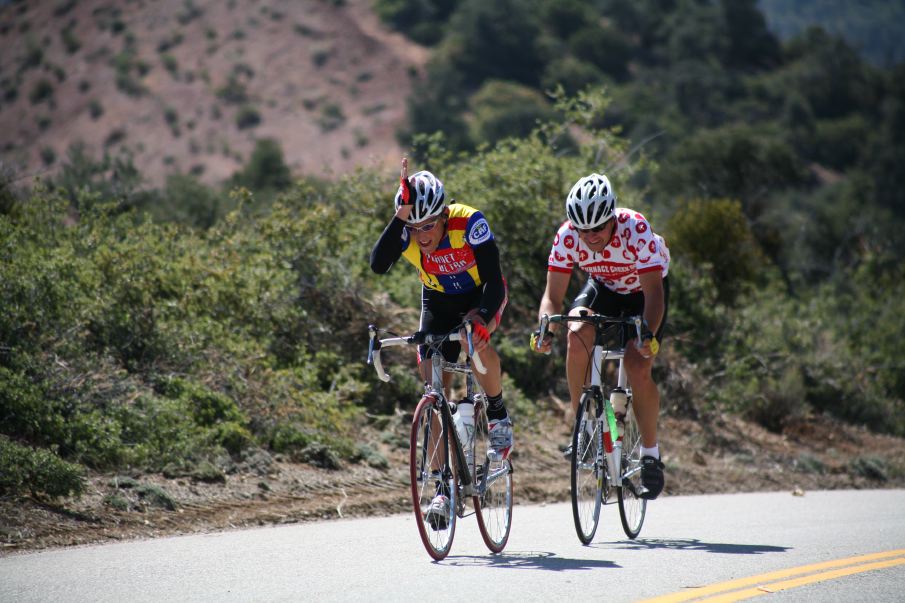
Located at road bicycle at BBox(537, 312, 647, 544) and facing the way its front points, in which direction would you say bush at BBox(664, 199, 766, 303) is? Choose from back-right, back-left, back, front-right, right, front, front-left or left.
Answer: back

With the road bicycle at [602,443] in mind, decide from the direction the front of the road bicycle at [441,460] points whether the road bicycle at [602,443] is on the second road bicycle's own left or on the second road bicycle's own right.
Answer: on the second road bicycle's own left

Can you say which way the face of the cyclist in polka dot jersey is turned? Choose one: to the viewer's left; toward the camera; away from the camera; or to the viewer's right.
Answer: toward the camera

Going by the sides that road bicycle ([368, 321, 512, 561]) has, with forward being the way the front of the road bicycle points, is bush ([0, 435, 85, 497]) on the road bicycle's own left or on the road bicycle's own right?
on the road bicycle's own right

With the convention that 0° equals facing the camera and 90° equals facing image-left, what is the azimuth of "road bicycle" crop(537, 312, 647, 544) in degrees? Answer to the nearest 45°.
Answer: approximately 0°

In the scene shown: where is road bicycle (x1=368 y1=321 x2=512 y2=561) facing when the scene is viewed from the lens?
facing the viewer

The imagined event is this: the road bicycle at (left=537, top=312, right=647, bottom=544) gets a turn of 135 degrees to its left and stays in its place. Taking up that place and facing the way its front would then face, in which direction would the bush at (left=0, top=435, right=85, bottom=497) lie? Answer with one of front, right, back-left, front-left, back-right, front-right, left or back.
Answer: back-left

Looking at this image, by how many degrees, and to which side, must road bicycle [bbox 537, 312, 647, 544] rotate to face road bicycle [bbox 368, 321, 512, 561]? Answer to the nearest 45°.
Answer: approximately 45° to its right

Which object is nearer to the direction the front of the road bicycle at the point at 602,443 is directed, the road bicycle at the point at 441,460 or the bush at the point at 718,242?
the road bicycle

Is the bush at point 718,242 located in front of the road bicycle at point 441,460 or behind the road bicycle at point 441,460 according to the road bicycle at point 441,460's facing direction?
behind

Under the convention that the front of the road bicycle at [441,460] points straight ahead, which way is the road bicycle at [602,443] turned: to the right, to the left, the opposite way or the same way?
the same way

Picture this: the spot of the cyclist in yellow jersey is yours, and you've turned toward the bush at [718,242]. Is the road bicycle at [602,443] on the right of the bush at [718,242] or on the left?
right

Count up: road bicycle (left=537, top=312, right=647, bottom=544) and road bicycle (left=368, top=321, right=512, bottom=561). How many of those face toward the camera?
2

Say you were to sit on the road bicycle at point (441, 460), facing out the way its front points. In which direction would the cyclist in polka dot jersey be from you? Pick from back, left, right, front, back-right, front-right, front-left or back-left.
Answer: back-left

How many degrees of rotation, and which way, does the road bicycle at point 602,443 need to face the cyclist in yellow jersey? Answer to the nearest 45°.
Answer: approximately 45° to its right
